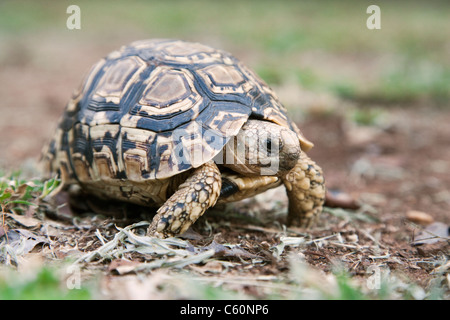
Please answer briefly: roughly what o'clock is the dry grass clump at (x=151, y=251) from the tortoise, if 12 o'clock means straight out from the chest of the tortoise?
The dry grass clump is roughly at 2 o'clock from the tortoise.

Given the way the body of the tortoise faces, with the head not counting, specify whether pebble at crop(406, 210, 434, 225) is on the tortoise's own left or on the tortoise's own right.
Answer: on the tortoise's own left

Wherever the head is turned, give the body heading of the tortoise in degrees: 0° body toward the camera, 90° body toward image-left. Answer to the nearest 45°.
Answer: approximately 315°

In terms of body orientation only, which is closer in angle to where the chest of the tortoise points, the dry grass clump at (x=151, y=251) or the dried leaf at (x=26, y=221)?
the dry grass clump
